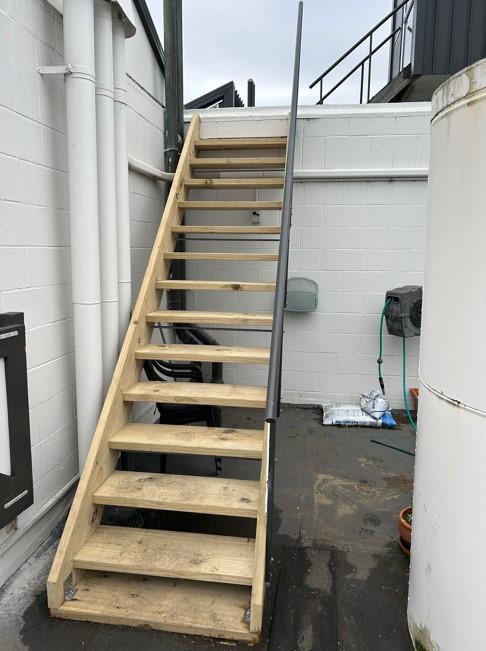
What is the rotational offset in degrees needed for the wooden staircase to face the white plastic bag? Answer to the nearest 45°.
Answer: approximately 135° to its left

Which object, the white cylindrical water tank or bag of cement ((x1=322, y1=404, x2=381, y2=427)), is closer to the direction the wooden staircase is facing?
the white cylindrical water tank

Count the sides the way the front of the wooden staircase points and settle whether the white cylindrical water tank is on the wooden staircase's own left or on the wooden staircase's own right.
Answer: on the wooden staircase's own left

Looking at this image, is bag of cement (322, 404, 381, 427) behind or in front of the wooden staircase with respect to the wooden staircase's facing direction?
behind

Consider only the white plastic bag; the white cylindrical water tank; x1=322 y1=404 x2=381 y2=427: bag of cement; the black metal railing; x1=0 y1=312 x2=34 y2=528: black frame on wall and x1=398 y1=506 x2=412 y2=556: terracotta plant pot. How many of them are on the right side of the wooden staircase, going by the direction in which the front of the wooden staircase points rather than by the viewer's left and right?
1

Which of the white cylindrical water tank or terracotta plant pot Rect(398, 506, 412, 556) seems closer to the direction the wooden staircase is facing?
the white cylindrical water tank

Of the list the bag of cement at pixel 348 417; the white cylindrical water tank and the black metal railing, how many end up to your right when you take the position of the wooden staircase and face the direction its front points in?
0

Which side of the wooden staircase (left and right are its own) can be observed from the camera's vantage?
front

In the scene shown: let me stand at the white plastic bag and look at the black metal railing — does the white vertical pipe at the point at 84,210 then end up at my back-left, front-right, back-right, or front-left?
back-left

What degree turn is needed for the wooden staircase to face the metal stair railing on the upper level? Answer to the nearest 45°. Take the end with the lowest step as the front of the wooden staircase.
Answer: approximately 135° to its left

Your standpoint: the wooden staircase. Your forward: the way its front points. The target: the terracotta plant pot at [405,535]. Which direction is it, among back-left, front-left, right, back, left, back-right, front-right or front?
left

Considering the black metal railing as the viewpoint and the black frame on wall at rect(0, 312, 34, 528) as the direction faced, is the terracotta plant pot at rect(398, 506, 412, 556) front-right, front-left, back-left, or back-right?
front-left
